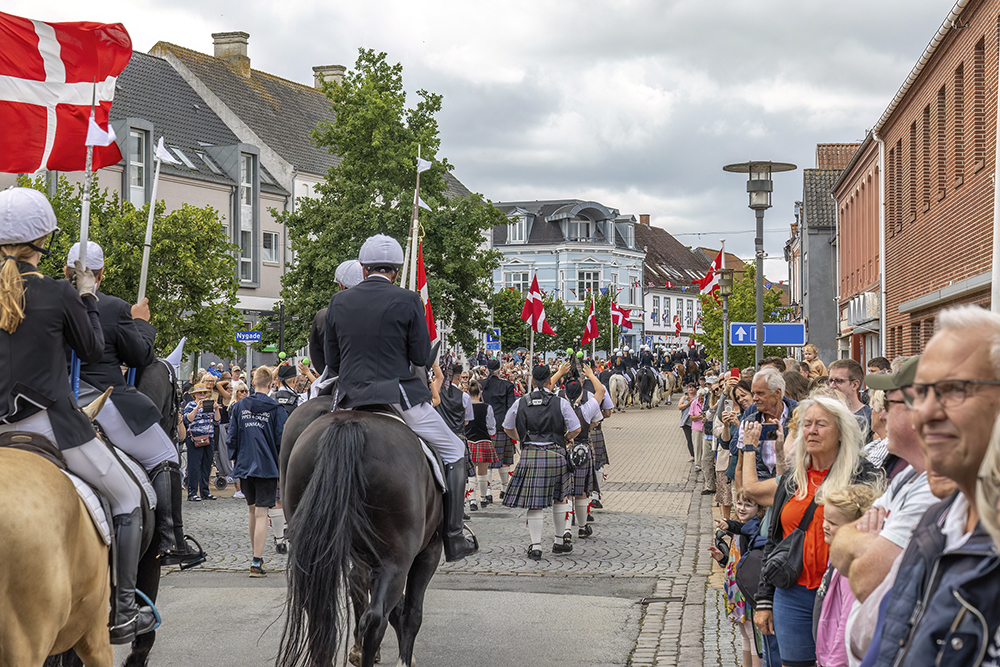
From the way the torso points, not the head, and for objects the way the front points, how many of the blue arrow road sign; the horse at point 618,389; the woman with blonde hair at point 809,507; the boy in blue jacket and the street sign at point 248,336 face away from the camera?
2

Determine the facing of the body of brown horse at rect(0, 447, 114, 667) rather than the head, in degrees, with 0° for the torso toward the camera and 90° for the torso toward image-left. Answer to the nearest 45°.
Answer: approximately 225°

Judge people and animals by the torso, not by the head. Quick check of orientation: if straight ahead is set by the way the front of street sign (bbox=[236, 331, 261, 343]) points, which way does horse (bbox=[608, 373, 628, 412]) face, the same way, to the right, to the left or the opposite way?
the opposite way

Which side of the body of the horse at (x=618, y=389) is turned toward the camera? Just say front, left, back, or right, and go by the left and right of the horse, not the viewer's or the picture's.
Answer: back

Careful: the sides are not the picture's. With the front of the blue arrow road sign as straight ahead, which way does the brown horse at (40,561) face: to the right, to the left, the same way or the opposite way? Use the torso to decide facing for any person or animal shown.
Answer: the opposite way

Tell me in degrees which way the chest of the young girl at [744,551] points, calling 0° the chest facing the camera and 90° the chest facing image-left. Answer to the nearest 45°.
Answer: approximately 45°

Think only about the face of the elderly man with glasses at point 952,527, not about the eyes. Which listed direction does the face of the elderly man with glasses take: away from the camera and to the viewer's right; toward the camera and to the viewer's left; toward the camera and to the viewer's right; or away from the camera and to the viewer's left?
toward the camera and to the viewer's left

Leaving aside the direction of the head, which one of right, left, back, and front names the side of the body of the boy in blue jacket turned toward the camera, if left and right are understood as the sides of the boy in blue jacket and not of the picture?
back

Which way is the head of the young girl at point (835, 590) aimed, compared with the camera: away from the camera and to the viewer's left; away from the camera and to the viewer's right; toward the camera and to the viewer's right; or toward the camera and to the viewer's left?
toward the camera and to the viewer's left

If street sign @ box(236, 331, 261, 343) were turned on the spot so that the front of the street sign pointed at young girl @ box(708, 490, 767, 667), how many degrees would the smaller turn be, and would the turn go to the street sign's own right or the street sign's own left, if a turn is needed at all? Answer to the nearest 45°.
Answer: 0° — it already faces them

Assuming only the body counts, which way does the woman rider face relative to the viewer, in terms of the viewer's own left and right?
facing away from the viewer and to the right of the viewer
